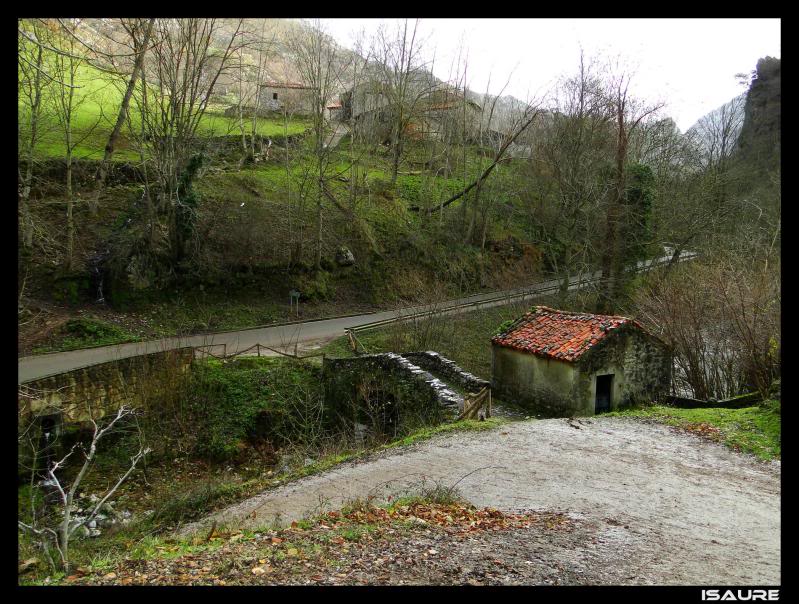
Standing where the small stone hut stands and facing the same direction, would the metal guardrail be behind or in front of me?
behind

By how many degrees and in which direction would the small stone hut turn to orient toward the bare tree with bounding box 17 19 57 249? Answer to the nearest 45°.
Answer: approximately 135° to its right

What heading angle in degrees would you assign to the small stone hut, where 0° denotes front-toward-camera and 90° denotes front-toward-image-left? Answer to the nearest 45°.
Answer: approximately 315°

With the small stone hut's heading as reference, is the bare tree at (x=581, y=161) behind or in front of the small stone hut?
behind

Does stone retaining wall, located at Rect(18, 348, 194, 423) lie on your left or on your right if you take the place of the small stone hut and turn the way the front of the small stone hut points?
on your right

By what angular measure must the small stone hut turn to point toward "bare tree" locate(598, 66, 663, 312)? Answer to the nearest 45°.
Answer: approximately 135° to its left

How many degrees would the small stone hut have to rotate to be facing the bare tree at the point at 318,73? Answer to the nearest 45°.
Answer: approximately 180°
